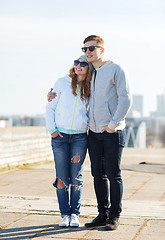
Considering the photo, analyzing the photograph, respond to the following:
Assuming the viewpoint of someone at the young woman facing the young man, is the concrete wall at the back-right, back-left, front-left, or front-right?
back-left

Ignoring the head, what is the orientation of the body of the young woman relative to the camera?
toward the camera

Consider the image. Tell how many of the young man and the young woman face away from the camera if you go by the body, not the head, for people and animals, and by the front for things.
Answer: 0

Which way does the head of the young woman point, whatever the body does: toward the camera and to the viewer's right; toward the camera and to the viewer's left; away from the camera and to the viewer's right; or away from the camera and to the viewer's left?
toward the camera and to the viewer's left

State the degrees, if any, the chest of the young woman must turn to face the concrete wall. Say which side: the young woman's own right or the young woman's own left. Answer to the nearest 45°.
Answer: approximately 180°

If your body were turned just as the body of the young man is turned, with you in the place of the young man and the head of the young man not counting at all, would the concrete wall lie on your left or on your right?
on your right

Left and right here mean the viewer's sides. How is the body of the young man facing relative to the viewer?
facing the viewer and to the left of the viewer
